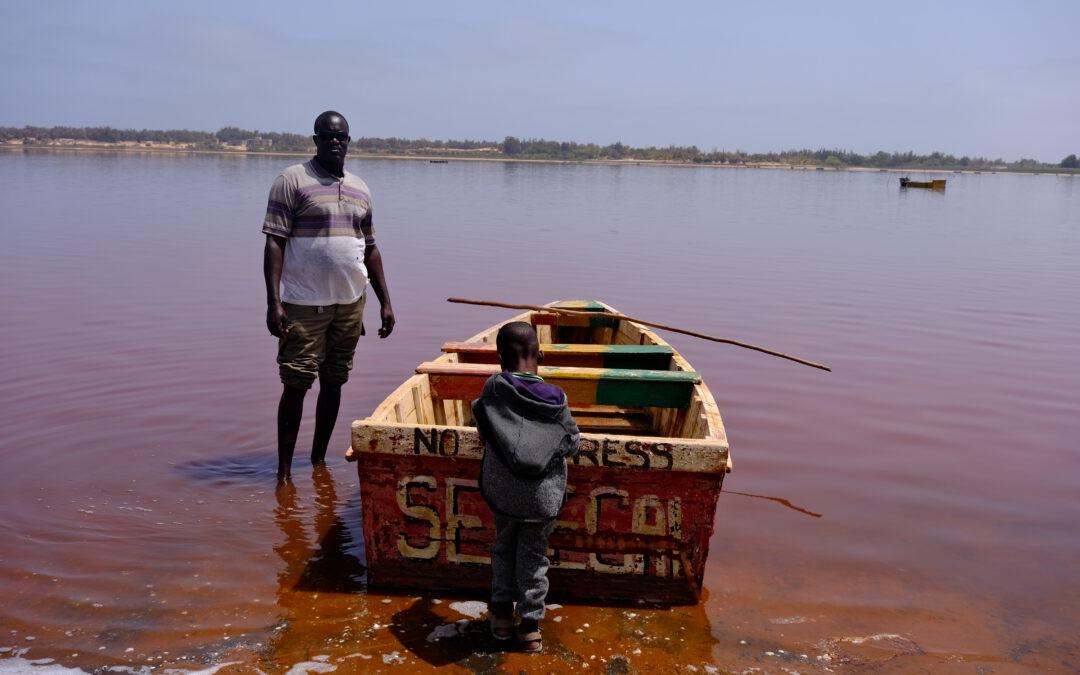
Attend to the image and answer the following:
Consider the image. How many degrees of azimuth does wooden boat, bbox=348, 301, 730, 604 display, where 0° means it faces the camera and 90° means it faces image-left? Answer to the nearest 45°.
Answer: approximately 180°

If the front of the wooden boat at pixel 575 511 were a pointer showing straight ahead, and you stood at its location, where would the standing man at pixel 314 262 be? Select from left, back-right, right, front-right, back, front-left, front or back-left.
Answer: front-left

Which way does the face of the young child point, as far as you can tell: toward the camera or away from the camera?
away from the camera

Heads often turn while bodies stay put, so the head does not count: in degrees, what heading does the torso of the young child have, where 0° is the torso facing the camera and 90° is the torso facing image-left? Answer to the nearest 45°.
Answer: approximately 180°

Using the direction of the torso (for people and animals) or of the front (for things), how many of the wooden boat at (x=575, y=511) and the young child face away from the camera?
2

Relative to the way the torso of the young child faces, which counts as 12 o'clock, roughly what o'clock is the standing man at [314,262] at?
The standing man is roughly at 11 o'clock from the young child.
